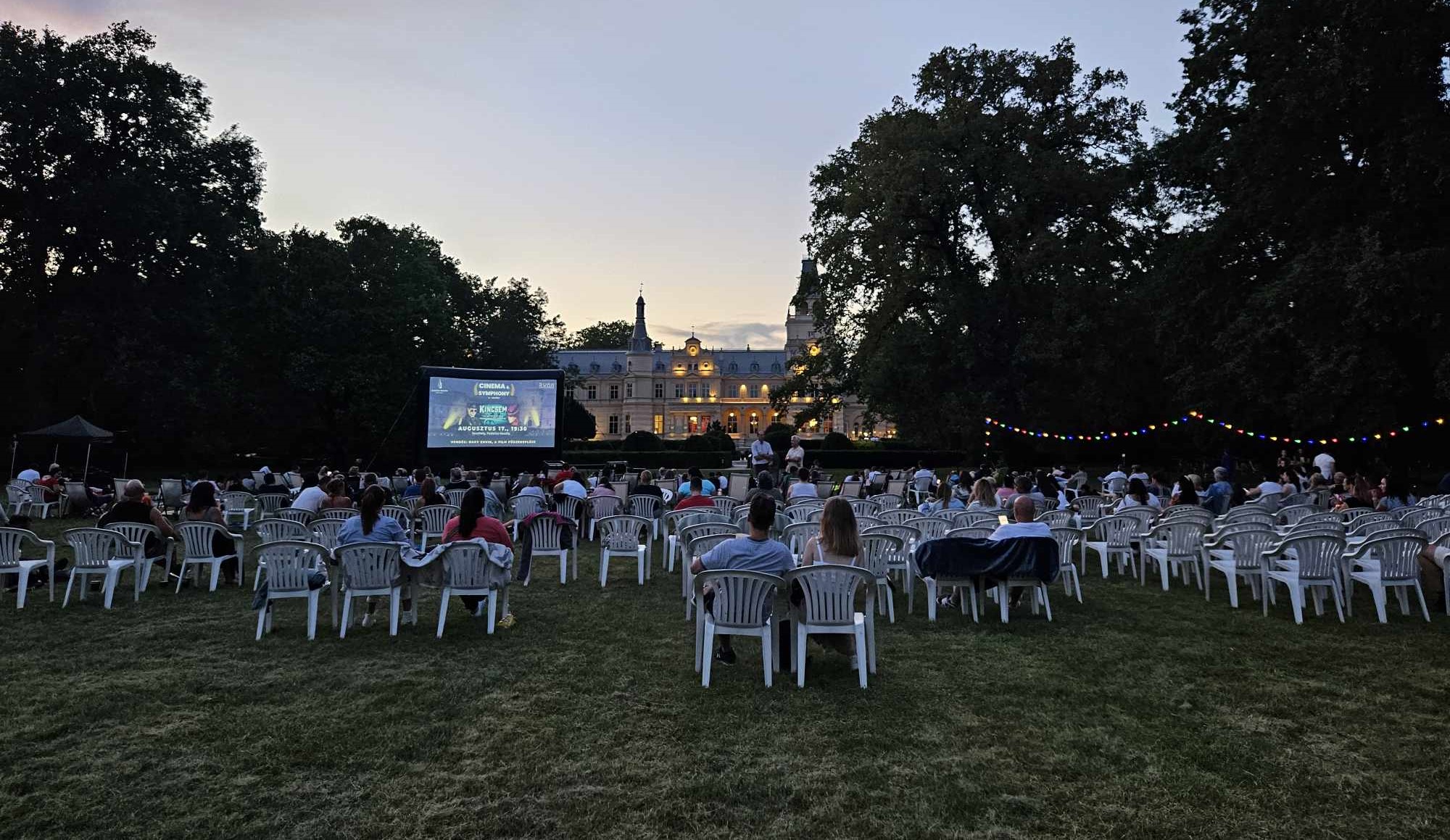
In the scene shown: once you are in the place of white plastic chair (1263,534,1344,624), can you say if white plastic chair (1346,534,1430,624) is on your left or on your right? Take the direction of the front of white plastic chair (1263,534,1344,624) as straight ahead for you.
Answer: on your right

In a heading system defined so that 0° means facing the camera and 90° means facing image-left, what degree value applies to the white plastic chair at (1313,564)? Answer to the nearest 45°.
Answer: approximately 135°

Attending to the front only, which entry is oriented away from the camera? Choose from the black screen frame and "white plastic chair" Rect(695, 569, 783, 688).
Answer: the white plastic chair

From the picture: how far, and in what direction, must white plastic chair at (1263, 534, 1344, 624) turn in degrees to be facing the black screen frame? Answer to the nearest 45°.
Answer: approximately 45° to its left

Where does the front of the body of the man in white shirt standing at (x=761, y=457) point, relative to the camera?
toward the camera

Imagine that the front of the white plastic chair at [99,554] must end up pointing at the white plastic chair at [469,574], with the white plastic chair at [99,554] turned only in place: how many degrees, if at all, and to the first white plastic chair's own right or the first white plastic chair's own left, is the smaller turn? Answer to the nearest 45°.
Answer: approximately 90° to the first white plastic chair's own right

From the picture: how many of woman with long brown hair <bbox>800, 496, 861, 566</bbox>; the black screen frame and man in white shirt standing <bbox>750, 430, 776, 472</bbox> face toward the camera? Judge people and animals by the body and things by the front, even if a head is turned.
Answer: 2

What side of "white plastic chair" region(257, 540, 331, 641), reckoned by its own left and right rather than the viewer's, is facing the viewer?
back

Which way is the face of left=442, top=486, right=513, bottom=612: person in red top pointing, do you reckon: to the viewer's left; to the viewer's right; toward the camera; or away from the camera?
away from the camera

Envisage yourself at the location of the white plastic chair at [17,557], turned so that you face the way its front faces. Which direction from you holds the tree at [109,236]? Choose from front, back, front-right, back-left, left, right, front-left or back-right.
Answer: front-left

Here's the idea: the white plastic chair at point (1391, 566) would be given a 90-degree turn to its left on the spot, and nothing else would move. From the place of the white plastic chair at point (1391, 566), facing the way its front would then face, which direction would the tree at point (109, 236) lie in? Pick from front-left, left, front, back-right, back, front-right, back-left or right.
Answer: front-right

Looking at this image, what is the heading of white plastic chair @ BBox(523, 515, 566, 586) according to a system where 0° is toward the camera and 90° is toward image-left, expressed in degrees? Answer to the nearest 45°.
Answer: approximately 180°

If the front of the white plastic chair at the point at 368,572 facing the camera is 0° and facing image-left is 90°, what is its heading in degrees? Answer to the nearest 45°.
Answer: approximately 180°

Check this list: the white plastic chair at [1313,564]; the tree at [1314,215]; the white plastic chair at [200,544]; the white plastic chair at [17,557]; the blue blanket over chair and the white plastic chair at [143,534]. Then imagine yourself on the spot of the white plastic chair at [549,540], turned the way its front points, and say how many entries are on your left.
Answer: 3

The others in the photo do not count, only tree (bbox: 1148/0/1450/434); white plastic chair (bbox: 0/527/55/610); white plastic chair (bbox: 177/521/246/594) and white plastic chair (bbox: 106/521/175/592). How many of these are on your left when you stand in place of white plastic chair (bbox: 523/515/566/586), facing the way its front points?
3

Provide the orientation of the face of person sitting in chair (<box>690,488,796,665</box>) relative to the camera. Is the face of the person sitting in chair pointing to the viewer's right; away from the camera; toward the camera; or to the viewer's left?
away from the camera

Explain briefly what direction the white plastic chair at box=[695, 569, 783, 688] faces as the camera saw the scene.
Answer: facing away from the viewer

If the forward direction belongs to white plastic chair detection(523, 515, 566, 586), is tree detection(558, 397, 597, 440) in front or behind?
in front

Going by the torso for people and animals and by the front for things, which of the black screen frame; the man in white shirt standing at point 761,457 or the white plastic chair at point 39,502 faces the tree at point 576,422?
the white plastic chair

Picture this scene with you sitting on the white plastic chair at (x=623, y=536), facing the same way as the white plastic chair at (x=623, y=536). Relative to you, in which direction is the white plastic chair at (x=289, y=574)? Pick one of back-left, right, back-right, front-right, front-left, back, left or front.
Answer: back-left

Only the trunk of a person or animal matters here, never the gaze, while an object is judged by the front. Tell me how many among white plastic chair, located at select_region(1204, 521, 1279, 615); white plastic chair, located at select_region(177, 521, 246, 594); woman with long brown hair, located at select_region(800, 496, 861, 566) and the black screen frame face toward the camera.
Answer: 1
